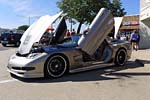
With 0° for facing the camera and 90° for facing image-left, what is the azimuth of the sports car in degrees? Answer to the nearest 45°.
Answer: approximately 45°

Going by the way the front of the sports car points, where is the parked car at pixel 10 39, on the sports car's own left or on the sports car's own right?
on the sports car's own right

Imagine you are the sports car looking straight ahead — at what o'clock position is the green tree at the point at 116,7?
The green tree is roughly at 5 o'clock from the sports car.

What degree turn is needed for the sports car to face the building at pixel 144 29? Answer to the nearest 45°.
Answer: approximately 180°

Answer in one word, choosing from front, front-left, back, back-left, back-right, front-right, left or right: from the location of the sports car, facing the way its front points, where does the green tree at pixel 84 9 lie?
back-right
